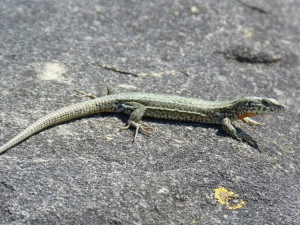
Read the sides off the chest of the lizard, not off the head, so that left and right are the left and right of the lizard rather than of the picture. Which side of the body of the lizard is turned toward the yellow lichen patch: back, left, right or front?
right

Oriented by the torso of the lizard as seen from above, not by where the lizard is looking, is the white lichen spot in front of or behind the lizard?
behind

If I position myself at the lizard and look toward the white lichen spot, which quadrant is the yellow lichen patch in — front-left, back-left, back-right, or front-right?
back-left

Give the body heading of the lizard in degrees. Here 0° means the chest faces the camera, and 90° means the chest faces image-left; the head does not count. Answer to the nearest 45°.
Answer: approximately 270°

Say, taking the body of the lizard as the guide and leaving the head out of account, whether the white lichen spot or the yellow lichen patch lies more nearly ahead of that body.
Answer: the yellow lichen patch
